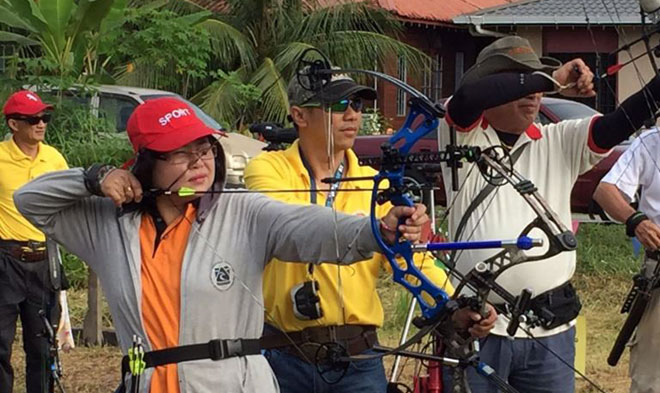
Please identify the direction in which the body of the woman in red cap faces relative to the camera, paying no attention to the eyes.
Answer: toward the camera

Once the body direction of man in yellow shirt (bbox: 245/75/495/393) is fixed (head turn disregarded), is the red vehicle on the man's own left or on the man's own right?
on the man's own left

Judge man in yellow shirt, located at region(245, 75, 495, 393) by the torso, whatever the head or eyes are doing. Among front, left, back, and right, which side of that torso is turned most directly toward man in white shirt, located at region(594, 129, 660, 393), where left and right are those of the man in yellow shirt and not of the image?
left

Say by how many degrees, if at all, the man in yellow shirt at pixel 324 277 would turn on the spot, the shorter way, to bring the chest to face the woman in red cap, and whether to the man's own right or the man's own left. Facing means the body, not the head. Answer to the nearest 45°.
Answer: approximately 90° to the man's own right

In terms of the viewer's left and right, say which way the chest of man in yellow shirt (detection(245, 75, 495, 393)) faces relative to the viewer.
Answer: facing the viewer and to the right of the viewer

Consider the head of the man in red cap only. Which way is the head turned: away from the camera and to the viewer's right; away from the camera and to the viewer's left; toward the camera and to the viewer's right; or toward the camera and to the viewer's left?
toward the camera and to the viewer's right

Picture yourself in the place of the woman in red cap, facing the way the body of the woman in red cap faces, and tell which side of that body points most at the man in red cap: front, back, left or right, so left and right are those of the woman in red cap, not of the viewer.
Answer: back

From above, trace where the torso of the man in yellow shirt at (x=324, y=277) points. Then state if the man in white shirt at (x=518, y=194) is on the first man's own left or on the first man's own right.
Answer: on the first man's own left

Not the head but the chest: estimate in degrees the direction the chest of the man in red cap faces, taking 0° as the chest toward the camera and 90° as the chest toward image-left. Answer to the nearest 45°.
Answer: approximately 315°
